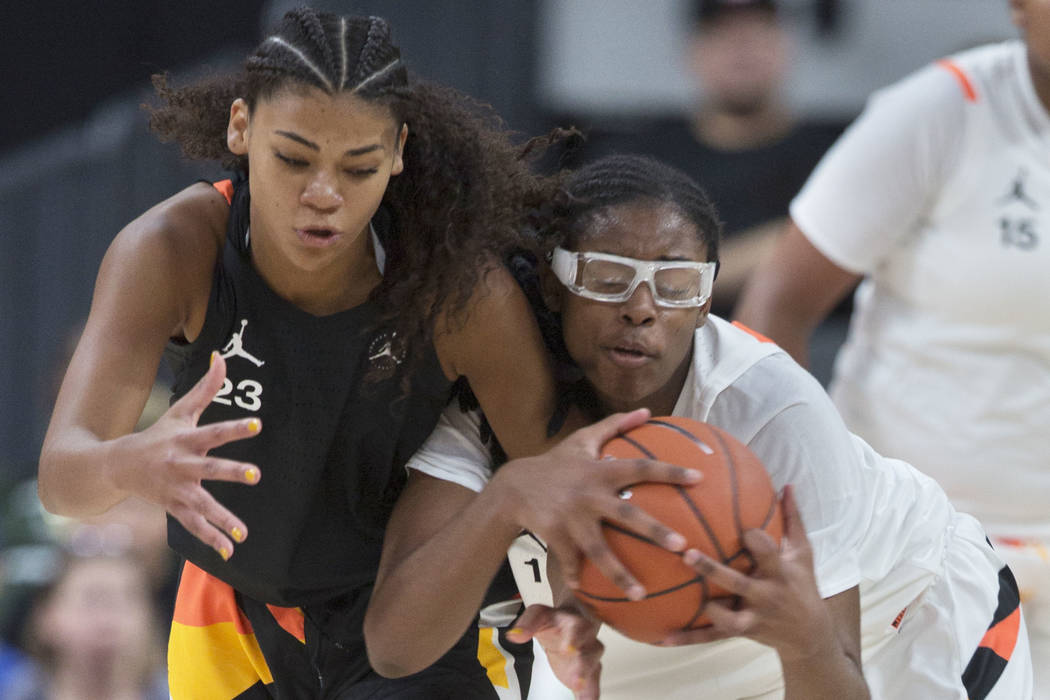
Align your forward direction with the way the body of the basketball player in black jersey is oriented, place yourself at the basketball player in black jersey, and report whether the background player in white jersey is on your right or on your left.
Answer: on your left

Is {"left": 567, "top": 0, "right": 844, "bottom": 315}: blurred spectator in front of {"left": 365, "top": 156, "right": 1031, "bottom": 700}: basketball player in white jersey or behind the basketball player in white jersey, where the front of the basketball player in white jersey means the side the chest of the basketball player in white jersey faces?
behind

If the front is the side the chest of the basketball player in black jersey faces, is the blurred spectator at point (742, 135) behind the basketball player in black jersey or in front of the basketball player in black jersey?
behind

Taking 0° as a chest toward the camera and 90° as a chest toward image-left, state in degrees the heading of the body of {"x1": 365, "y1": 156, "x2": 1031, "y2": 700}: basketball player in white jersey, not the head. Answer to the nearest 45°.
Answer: approximately 45°

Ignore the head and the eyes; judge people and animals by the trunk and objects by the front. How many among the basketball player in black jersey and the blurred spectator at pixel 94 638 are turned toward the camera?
2

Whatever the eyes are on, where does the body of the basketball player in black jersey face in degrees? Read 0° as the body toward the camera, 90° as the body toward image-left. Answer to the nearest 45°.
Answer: approximately 0°
